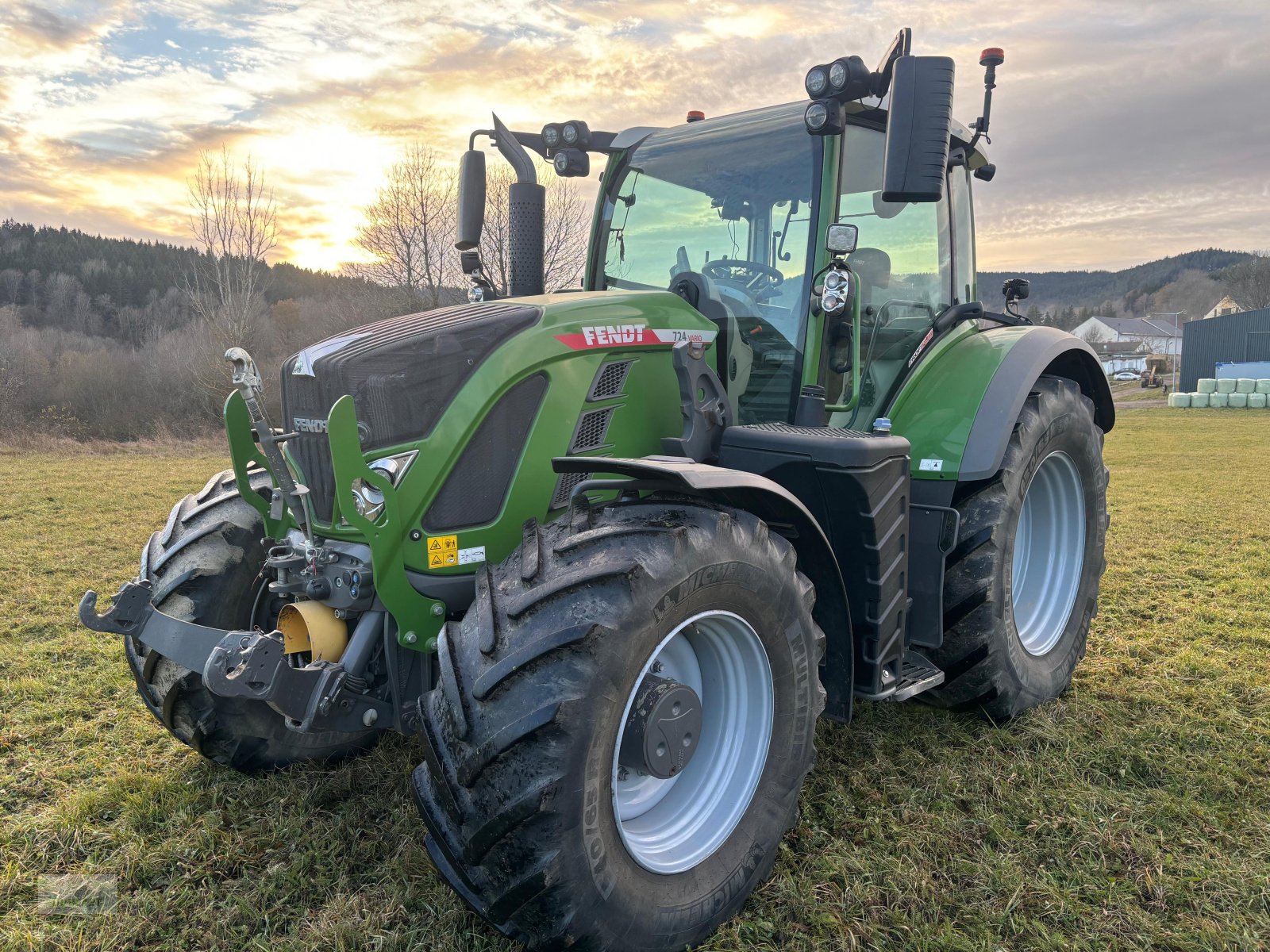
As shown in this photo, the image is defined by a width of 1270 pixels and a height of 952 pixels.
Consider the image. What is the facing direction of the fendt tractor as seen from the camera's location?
facing the viewer and to the left of the viewer

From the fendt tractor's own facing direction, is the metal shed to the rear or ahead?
to the rear
